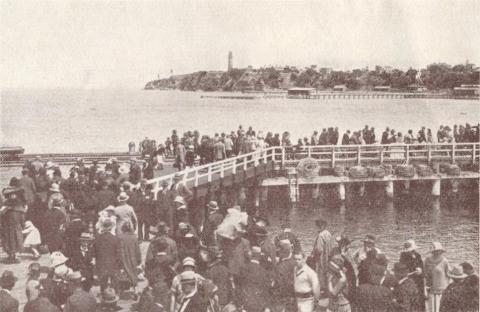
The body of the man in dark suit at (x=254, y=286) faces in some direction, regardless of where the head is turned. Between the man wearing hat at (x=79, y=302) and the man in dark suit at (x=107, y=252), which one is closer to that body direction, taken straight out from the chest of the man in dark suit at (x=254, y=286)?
the man in dark suit

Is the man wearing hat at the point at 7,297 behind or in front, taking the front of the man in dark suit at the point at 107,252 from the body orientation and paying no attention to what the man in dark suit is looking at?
behind

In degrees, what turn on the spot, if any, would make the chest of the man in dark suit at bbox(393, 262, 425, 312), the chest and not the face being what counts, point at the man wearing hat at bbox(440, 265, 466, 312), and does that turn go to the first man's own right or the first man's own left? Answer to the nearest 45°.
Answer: approximately 135° to the first man's own right

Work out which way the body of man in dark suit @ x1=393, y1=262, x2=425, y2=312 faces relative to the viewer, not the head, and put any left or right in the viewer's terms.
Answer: facing away from the viewer and to the left of the viewer

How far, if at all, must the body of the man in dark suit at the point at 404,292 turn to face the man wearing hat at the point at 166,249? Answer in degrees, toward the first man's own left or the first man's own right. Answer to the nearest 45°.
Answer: approximately 45° to the first man's own left

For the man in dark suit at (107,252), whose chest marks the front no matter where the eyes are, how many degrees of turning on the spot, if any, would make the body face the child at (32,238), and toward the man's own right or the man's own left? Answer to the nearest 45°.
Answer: approximately 45° to the man's own left

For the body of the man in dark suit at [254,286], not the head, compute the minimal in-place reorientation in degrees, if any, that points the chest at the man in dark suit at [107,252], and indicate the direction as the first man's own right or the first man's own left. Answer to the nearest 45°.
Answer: approximately 45° to the first man's own left

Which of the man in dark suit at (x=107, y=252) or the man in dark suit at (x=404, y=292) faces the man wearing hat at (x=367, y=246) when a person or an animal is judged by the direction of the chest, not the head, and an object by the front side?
the man in dark suit at (x=404, y=292)

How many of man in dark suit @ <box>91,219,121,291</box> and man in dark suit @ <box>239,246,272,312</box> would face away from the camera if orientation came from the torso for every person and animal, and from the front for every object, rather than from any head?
2

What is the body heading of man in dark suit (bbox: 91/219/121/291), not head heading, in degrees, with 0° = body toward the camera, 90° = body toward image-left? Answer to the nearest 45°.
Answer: approximately 180°

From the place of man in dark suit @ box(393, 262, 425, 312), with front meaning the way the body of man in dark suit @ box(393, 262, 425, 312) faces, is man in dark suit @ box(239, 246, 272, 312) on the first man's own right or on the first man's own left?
on the first man's own left

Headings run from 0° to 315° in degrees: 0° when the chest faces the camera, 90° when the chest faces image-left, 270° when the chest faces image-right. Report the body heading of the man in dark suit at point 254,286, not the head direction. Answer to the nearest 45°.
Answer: approximately 180°
